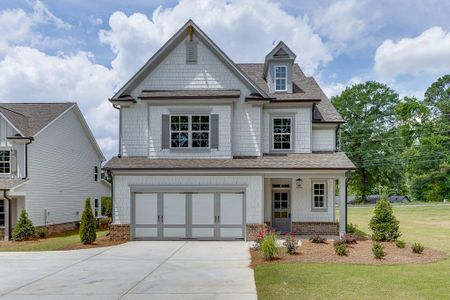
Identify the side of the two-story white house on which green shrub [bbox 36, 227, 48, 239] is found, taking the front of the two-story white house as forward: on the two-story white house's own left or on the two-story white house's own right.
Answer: on the two-story white house's own right

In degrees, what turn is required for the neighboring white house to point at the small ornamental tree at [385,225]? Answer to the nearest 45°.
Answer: approximately 90° to its left

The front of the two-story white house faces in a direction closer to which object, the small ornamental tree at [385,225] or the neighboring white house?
the small ornamental tree

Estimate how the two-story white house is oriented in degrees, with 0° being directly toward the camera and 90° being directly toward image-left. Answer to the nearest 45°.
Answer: approximately 0°

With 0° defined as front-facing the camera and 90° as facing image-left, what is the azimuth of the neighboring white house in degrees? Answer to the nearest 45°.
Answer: approximately 45°

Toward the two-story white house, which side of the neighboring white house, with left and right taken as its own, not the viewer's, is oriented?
left
